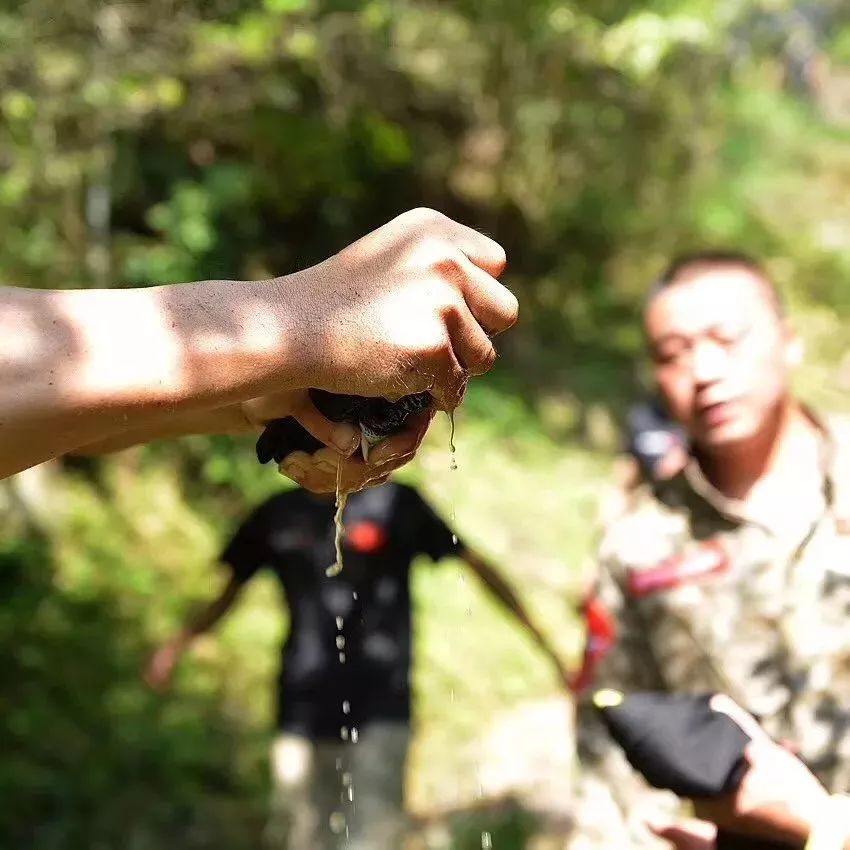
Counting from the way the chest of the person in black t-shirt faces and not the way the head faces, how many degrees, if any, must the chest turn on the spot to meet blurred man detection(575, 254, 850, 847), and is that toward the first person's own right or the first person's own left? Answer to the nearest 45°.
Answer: approximately 45° to the first person's own left

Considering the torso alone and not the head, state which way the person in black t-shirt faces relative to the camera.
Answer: toward the camera

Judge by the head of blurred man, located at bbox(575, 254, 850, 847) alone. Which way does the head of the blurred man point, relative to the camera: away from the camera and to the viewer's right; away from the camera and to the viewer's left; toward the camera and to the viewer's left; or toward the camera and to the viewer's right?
toward the camera and to the viewer's left
